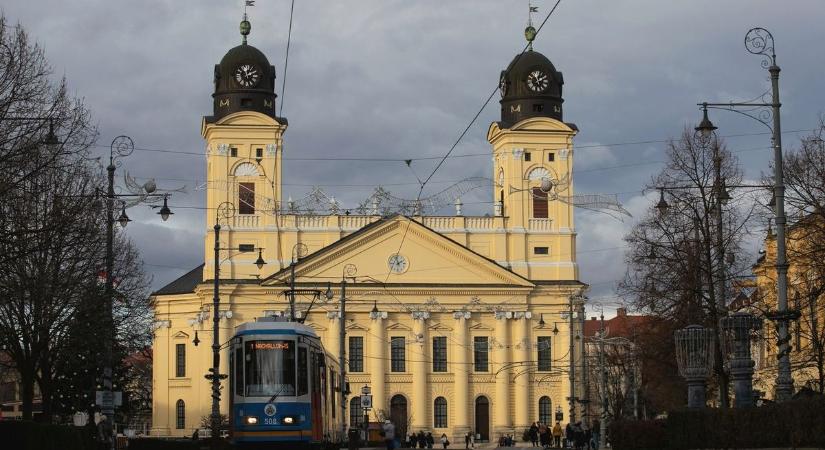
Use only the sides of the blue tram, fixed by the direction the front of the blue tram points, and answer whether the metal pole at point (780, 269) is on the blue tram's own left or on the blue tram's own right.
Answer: on the blue tram's own left

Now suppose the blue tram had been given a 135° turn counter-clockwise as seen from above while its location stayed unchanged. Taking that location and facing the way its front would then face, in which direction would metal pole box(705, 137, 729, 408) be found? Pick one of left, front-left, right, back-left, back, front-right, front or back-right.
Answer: front

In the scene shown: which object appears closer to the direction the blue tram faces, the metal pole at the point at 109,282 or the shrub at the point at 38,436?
the shrub

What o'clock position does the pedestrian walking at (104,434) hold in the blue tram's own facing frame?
The pedestrian walking is roughly at 4 o'clock from the blue tram.

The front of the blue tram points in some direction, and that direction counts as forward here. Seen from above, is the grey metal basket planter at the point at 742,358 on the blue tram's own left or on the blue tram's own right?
on the blue tram's own left

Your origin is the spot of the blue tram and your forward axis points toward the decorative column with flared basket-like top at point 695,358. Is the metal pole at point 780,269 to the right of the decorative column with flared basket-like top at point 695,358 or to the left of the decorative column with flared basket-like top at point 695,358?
right

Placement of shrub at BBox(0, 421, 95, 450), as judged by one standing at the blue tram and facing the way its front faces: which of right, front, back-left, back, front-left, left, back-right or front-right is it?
front-right

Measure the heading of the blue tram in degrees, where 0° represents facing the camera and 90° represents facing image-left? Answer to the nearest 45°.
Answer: approximately 0°

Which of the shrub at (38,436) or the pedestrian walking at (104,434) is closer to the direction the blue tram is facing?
the shrub

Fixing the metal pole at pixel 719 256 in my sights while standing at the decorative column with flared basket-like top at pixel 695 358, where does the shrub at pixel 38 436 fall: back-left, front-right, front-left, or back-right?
back-left

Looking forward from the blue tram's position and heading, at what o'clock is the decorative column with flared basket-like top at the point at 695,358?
The decorative column with flared basket-like top is roughly at 9 o'clock from the blue tram.

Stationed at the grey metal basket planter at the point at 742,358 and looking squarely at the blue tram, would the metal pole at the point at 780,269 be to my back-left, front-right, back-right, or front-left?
back-left
